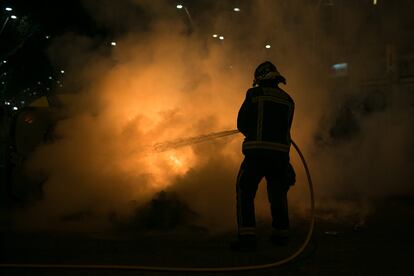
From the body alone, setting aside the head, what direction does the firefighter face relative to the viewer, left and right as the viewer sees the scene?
facing away from the viewer and to the left of the viewer
